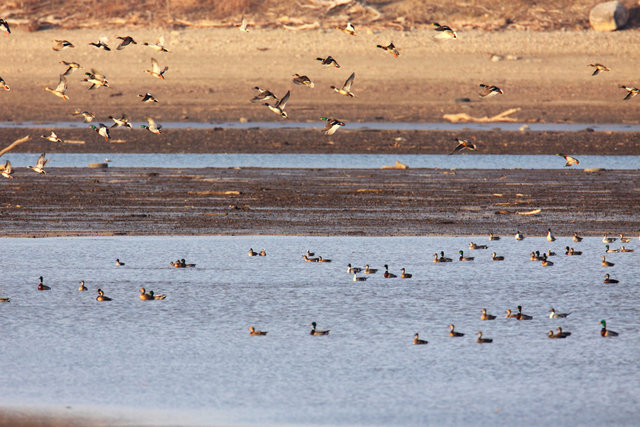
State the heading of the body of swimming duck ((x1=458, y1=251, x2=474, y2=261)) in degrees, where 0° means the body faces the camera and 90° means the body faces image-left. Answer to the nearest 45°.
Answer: approximately 90°

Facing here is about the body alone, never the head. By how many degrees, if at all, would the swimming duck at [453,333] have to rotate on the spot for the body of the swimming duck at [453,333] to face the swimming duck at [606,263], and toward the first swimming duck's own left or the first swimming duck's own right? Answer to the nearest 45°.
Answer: approximately 135° to the first swimming duck's own right

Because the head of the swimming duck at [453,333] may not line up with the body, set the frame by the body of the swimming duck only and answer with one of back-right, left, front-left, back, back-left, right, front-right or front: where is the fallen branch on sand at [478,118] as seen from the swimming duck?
right

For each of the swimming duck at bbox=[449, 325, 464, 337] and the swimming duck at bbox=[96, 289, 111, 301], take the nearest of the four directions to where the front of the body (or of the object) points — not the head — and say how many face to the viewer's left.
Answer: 2

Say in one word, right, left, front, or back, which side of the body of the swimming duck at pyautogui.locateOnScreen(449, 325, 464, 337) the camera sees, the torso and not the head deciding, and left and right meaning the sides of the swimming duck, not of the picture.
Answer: left

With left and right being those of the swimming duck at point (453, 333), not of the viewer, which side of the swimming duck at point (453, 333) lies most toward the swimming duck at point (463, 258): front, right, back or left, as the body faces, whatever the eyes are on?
right

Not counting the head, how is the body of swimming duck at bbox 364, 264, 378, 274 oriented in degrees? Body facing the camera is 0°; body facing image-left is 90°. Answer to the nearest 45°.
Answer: approximately 90°

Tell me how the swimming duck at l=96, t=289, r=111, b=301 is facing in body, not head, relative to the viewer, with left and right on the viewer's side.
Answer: facing to the left of the viewer
